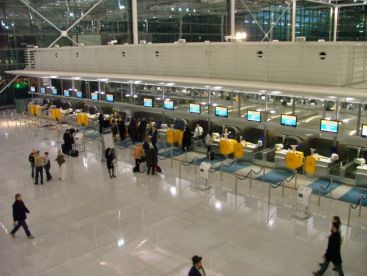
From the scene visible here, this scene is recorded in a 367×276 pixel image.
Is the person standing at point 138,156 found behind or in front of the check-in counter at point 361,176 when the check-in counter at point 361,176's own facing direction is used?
in front

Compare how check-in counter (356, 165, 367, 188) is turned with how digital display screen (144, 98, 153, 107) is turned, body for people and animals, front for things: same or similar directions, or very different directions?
same or similar directions

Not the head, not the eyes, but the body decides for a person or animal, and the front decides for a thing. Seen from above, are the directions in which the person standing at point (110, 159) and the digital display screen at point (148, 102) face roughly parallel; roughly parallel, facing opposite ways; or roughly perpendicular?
roughly parallel, facing opposite ways

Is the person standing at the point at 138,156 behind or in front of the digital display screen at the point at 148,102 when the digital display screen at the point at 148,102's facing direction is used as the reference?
in front

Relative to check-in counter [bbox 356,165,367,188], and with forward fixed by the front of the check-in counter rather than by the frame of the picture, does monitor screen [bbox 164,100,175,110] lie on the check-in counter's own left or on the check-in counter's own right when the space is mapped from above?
on the check-in counter's own right

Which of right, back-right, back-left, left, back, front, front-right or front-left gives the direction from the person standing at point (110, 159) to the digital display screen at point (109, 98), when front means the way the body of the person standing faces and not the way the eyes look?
front-left

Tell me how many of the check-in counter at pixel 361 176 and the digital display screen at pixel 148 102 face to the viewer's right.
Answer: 0

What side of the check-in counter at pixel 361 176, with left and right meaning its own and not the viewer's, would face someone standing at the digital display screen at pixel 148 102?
right

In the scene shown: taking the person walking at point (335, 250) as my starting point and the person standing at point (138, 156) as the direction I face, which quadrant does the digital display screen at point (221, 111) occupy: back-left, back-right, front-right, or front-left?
front-right

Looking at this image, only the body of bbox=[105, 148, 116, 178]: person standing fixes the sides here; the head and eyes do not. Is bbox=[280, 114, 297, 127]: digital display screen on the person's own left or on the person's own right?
on the person's own right

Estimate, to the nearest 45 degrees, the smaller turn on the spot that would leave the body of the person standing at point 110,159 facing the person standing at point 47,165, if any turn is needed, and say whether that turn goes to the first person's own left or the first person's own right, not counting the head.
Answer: approximately 135° to the first person's own left

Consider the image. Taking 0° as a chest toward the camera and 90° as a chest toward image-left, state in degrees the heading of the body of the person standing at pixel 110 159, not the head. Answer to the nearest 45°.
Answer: approximately 225°

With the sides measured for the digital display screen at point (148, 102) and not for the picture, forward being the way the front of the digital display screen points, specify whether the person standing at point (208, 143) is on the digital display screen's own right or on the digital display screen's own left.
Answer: on the digital display screen's own left

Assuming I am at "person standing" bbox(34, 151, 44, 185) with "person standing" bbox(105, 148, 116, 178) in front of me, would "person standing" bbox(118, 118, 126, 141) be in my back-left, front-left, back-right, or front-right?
front-left

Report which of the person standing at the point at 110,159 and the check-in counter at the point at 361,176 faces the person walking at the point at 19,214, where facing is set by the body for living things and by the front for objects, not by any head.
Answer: the check-in counter

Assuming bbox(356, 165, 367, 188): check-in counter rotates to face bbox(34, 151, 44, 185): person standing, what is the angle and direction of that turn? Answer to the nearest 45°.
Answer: approximately 45° to its right
